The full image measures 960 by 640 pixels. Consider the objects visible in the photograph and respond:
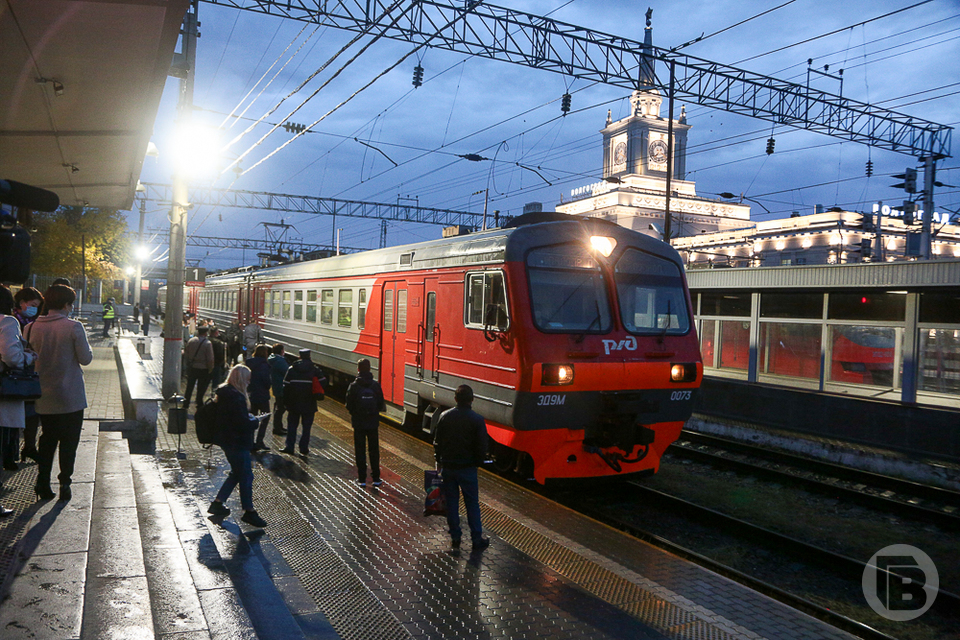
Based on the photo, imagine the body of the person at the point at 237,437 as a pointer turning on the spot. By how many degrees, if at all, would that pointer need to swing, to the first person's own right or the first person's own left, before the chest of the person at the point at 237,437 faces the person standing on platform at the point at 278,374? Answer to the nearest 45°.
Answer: approximately 90° to the first person's own left

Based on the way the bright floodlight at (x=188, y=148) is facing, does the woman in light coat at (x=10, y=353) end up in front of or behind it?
in front

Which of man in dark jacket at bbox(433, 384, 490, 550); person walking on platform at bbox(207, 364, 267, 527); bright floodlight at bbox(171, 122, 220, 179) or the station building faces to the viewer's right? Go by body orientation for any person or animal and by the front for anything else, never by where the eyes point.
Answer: the person walking on platform

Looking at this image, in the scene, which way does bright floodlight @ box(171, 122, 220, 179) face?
toward the camera

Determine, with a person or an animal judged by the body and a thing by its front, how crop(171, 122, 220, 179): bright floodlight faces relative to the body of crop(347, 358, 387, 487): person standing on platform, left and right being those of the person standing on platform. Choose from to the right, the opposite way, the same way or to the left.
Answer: the opposite way

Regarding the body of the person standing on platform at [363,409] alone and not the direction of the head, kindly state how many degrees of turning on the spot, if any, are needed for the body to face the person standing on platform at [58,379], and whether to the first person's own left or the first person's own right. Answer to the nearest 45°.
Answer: approximately 135° to the first person's own left

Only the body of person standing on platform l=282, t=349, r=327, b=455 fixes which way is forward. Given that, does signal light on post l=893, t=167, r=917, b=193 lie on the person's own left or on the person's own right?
on the person's own right

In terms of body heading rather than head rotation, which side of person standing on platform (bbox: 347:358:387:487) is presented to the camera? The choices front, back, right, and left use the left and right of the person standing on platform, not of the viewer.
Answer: back

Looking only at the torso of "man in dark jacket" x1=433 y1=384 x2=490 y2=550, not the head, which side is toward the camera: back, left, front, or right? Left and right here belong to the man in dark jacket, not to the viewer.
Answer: back

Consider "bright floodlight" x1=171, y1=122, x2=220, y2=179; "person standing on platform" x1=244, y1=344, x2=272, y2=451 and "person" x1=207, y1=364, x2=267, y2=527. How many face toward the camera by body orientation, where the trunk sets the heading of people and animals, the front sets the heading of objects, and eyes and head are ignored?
1

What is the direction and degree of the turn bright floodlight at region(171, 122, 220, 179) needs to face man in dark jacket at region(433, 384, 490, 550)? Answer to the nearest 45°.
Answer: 0° — it already faces them

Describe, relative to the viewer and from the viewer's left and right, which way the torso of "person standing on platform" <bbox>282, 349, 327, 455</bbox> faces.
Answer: facing away from the viewer

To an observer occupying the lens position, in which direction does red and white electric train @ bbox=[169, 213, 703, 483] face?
facing the viewer and to the right of the viewer

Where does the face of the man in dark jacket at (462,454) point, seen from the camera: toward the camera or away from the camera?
away from the camera

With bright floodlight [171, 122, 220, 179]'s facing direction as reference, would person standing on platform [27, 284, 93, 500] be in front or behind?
in front

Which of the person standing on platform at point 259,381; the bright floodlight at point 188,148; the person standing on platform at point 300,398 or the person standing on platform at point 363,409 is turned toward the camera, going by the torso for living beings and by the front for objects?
the bright floodlight

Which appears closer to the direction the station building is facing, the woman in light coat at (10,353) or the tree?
the woman in light coat
